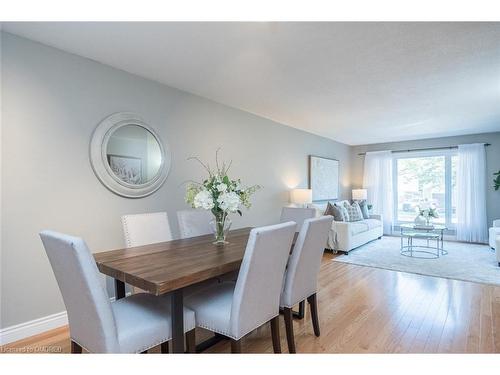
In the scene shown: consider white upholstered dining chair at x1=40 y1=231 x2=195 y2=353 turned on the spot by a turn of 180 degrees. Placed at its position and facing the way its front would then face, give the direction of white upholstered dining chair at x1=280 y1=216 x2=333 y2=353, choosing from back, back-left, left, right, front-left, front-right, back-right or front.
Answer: back-left

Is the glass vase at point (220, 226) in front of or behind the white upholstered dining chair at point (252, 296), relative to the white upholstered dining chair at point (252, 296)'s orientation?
in front

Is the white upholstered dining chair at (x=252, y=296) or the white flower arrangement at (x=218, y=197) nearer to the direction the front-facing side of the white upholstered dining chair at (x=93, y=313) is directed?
the white flower arrangement

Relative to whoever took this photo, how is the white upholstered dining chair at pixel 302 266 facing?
facing away from the viewer and to the left of the viewer

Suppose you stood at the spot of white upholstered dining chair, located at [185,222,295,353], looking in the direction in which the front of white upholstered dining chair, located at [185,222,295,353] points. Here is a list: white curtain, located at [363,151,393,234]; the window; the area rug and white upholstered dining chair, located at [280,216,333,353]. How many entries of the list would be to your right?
4

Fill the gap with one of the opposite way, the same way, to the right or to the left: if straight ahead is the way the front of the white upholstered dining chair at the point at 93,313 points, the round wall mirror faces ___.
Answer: to the right

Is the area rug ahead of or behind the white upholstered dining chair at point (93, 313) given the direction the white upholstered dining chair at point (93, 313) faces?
ahead

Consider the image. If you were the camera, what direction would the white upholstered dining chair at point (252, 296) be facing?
facing away from the viewer and to the left of the viewer

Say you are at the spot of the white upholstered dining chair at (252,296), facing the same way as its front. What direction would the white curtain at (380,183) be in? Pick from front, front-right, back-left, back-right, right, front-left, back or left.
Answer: right

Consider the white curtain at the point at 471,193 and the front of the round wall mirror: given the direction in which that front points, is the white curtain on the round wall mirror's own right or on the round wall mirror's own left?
on the round wall mirror's own left

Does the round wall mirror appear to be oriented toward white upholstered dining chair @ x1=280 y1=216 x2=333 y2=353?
yes

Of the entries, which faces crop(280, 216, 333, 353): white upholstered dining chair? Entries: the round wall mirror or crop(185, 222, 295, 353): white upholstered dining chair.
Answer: the round wall mirror

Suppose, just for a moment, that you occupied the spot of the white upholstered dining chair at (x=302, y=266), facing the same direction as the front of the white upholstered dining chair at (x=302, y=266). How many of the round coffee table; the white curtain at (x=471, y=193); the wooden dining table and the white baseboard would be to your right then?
2

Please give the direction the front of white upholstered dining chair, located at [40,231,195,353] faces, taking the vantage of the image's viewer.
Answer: facing away from the viewer and to the right of the viewer
